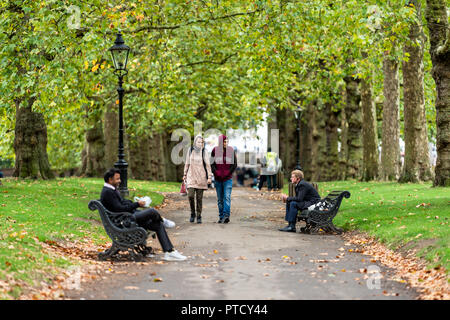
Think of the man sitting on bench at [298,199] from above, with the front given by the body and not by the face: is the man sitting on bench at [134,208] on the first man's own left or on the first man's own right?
on the first man's own left

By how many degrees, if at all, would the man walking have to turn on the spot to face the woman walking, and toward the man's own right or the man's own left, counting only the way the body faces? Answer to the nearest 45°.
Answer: approximately 90° to the man's own right

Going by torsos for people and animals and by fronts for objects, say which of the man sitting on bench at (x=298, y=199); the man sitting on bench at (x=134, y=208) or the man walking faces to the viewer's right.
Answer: the man sitting on bench at (x=134, y=208)

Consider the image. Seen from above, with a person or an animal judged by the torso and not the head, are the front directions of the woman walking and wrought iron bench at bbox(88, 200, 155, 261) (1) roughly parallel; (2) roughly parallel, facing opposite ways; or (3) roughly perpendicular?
roughly perpendicular

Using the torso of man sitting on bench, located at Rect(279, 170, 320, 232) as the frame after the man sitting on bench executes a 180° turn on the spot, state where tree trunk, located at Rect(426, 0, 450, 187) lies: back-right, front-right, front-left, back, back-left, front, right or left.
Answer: front-left

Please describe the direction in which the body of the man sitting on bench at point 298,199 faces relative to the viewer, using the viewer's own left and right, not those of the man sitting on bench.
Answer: facing to the left of the viewer

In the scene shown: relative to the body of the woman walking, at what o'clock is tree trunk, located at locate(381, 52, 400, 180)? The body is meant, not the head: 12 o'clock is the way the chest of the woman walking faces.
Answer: The tree trunk is roughly at 7 o'clock from the woman walking.

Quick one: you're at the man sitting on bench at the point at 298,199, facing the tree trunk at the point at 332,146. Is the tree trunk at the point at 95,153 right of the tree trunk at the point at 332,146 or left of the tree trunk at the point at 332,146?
left

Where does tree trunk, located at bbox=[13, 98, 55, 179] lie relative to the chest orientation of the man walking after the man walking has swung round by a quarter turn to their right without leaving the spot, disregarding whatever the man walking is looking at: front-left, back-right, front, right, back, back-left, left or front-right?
front-right

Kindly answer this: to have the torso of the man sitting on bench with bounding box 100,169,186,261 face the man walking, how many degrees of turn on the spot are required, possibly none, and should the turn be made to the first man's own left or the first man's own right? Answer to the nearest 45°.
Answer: approximately 90° to the first man's own left

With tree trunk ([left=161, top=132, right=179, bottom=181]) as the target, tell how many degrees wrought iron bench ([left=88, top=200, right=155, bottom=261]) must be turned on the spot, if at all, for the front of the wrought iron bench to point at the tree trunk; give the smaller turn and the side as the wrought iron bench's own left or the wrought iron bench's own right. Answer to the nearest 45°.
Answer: approximately 90° to the wrought iron bench's own left

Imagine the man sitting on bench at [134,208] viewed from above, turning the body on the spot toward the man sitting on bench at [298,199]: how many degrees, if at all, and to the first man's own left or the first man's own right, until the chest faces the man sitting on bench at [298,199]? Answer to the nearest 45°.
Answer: approximately 45° to the first man's own left

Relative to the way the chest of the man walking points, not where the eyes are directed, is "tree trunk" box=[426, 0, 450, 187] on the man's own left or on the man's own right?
on the man's own left

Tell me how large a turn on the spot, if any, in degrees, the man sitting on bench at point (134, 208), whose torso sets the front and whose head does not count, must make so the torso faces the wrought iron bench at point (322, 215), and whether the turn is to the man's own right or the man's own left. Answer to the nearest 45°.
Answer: approximately 45° to the man's own left
